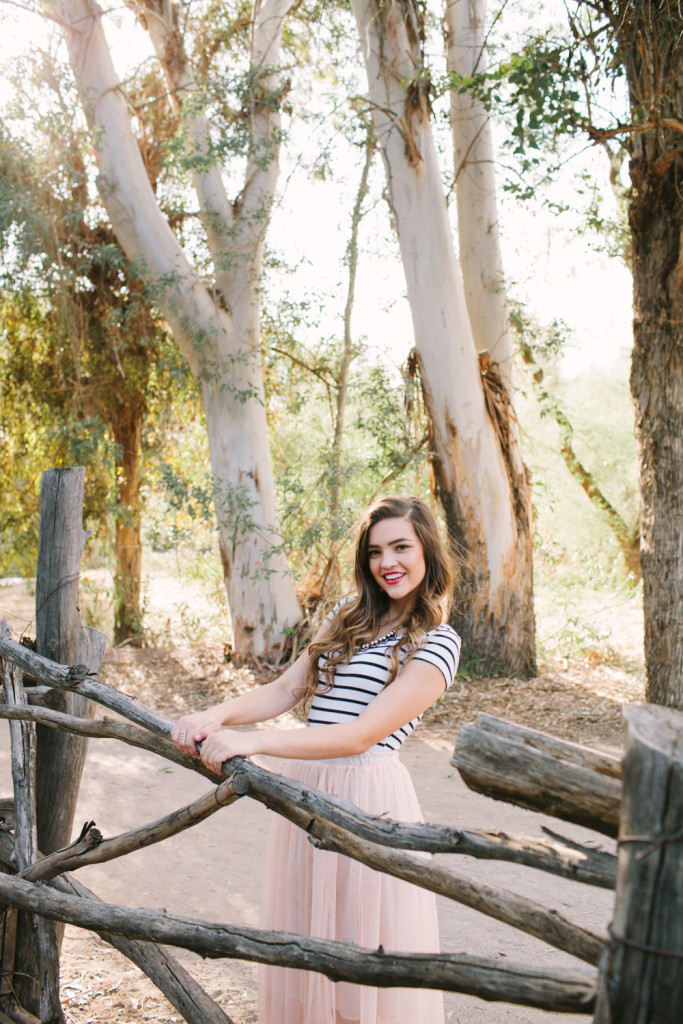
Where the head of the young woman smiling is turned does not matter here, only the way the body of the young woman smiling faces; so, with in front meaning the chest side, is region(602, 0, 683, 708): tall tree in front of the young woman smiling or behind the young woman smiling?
behind

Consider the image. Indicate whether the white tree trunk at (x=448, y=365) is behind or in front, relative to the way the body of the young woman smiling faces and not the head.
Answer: behind

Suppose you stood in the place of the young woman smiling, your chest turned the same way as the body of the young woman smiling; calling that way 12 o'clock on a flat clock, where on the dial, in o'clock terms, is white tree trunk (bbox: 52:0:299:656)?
The white tree trunk is roughly at 4 o'clock from the young woman smiling.

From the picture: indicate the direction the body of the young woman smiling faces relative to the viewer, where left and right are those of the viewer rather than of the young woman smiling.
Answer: facing the viewer and to the left of the viewer

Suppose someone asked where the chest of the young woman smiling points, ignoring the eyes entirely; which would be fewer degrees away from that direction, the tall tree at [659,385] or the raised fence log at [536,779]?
the raised fence log

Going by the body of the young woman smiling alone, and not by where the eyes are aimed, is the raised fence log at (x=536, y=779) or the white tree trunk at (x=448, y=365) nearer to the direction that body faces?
the raised fence log
